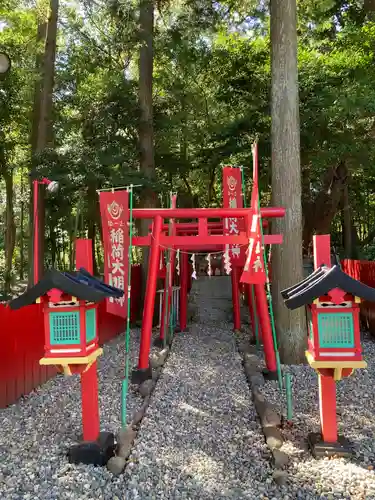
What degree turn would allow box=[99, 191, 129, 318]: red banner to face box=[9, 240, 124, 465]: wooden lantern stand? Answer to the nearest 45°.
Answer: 0° — it already faces it

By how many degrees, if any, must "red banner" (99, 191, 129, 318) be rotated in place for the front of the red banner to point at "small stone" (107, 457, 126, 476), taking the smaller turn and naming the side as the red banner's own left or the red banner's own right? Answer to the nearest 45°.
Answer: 0° — it already faces it

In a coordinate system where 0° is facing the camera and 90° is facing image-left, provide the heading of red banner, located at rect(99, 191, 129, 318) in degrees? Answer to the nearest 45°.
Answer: approximately 0°

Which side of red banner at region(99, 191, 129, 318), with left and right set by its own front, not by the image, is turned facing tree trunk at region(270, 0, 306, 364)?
left

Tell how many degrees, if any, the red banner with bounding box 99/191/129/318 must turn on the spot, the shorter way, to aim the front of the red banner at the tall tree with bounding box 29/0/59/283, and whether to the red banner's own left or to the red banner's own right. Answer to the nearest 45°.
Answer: approximately 180°

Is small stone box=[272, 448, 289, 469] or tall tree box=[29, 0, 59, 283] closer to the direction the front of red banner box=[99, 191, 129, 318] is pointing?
the small stone
